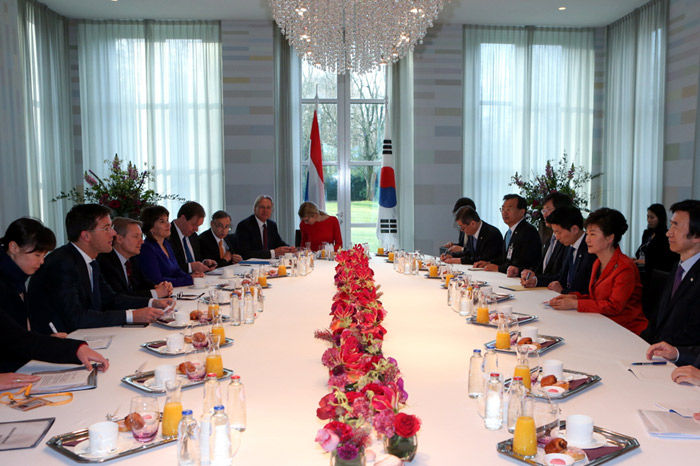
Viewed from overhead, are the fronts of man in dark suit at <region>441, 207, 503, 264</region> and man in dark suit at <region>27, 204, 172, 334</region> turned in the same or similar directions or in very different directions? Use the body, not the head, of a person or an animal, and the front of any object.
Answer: very different directions

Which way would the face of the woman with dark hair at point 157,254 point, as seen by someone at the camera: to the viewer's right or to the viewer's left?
to the viewer's right

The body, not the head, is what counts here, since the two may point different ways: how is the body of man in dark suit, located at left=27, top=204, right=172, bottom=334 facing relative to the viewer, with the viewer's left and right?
facing to the right of the viewer

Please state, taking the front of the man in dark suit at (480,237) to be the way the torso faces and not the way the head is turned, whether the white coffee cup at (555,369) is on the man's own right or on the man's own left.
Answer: on the man's own left

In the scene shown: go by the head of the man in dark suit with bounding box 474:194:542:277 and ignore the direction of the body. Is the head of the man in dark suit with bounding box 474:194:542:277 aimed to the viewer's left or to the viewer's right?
to the viewer's left

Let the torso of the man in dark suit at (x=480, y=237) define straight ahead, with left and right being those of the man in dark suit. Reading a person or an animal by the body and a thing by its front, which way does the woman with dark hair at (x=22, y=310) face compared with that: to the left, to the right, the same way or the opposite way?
the opposite way

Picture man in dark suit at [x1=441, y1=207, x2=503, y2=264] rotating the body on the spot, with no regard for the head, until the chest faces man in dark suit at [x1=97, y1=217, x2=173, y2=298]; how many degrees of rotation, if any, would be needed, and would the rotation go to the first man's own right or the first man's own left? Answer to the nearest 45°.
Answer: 0° — they already face them

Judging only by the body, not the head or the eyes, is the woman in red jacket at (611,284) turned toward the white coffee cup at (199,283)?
yes

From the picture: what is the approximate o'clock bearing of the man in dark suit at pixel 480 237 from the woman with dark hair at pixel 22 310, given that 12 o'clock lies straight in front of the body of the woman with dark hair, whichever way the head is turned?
The man in dark suit is roughly at 11 o'clock from the woman with dark hair.

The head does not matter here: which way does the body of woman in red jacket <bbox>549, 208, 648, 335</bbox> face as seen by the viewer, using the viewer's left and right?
facing to the left of the viewer

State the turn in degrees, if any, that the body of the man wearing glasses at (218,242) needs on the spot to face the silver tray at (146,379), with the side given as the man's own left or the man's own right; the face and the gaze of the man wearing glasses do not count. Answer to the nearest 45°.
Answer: approximately 45° to the man's own right

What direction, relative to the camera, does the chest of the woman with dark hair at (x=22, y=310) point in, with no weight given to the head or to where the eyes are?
to the viewer's right

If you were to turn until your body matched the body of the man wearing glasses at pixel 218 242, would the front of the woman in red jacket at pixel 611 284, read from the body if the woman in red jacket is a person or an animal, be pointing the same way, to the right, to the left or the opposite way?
the opposite way
